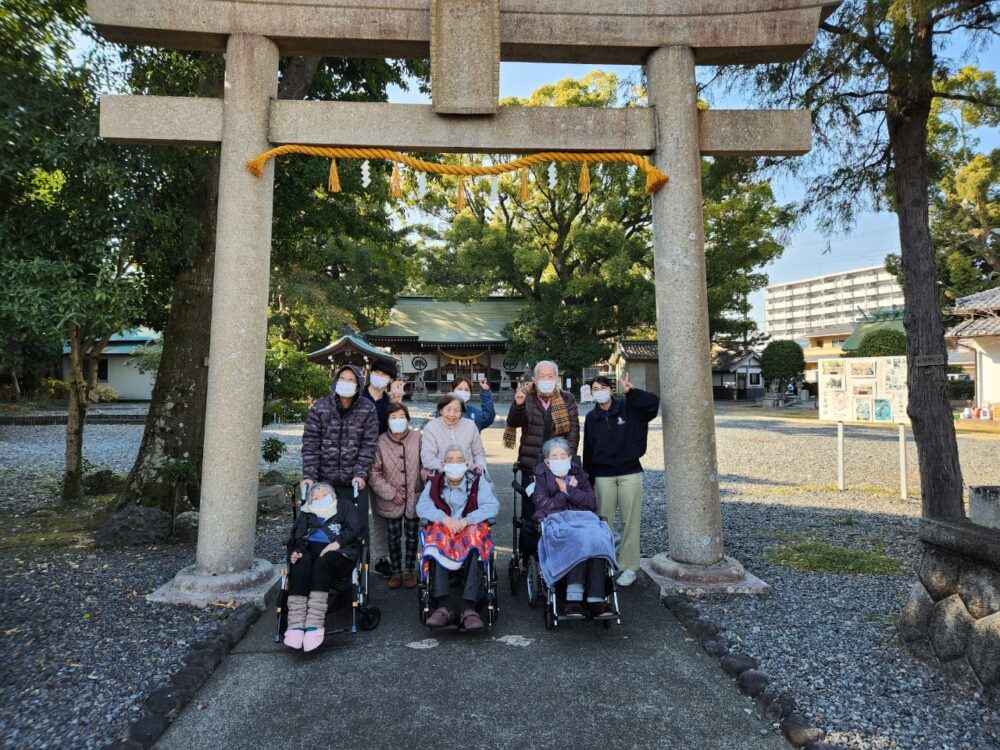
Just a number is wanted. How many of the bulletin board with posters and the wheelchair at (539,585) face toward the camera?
2

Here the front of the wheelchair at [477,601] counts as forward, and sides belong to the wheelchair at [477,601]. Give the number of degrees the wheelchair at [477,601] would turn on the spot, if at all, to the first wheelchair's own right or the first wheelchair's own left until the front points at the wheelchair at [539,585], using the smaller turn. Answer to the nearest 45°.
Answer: approximately 135° to the first wheelchair's own left

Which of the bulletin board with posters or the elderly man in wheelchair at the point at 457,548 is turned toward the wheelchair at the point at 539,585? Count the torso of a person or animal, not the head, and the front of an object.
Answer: the bulletin board with posters

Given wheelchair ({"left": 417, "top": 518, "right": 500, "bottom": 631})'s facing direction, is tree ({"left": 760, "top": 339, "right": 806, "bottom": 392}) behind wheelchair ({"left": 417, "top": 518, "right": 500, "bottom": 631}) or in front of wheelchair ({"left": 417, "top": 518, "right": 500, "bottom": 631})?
behind

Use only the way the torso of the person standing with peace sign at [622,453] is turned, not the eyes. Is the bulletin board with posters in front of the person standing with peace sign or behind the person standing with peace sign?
behind

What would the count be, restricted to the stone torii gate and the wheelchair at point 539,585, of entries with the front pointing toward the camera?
2
